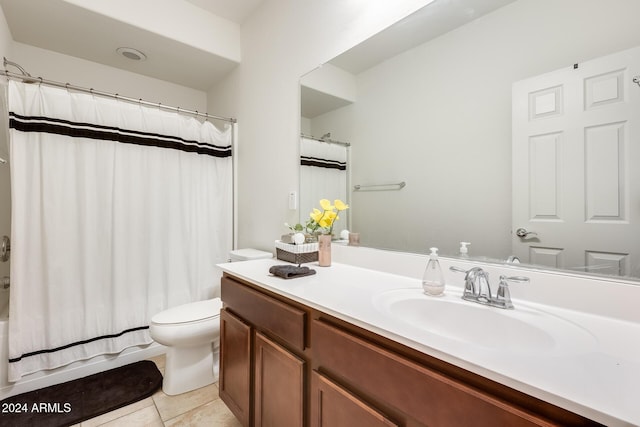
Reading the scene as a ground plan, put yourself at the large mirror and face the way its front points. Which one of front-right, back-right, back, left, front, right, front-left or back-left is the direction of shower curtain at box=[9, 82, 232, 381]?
front-right

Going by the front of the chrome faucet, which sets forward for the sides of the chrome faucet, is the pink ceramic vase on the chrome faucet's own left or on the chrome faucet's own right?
on the chrome faucet's own right

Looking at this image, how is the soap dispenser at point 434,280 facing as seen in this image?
toward the camera

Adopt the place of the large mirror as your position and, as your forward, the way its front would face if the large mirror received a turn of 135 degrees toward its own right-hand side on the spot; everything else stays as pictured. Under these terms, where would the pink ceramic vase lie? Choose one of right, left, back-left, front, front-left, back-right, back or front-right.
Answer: left

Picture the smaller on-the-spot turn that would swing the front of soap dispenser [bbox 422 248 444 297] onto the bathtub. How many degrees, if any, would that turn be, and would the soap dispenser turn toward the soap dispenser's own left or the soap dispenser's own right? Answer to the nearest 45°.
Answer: approximately 90° to the soap dispenser's own right

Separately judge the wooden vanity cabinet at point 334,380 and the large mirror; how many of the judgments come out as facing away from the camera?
0

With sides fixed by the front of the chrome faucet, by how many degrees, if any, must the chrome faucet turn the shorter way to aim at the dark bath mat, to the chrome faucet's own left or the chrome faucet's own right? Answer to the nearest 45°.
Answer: approximately 45° to the chrome faucet's own right

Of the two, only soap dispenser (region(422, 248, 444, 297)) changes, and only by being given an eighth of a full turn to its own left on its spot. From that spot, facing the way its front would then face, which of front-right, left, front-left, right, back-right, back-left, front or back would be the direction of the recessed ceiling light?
back-right

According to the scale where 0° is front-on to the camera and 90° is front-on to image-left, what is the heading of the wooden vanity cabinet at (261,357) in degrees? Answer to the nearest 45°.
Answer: approximately 45°

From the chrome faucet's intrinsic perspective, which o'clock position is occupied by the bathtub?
The bathtub is roughly at 1 o'clock from the chrome faucet.

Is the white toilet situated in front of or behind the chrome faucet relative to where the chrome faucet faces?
in front

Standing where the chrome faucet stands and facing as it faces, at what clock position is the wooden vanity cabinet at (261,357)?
The wooden vanity cabinet is roughly at 1 o'clock from the chrome faucet.

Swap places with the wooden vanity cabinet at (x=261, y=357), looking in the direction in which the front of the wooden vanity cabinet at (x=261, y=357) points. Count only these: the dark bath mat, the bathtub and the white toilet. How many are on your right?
3
